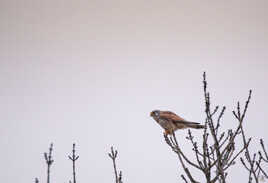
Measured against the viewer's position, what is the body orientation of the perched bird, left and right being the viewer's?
facing to the left of the viewer
